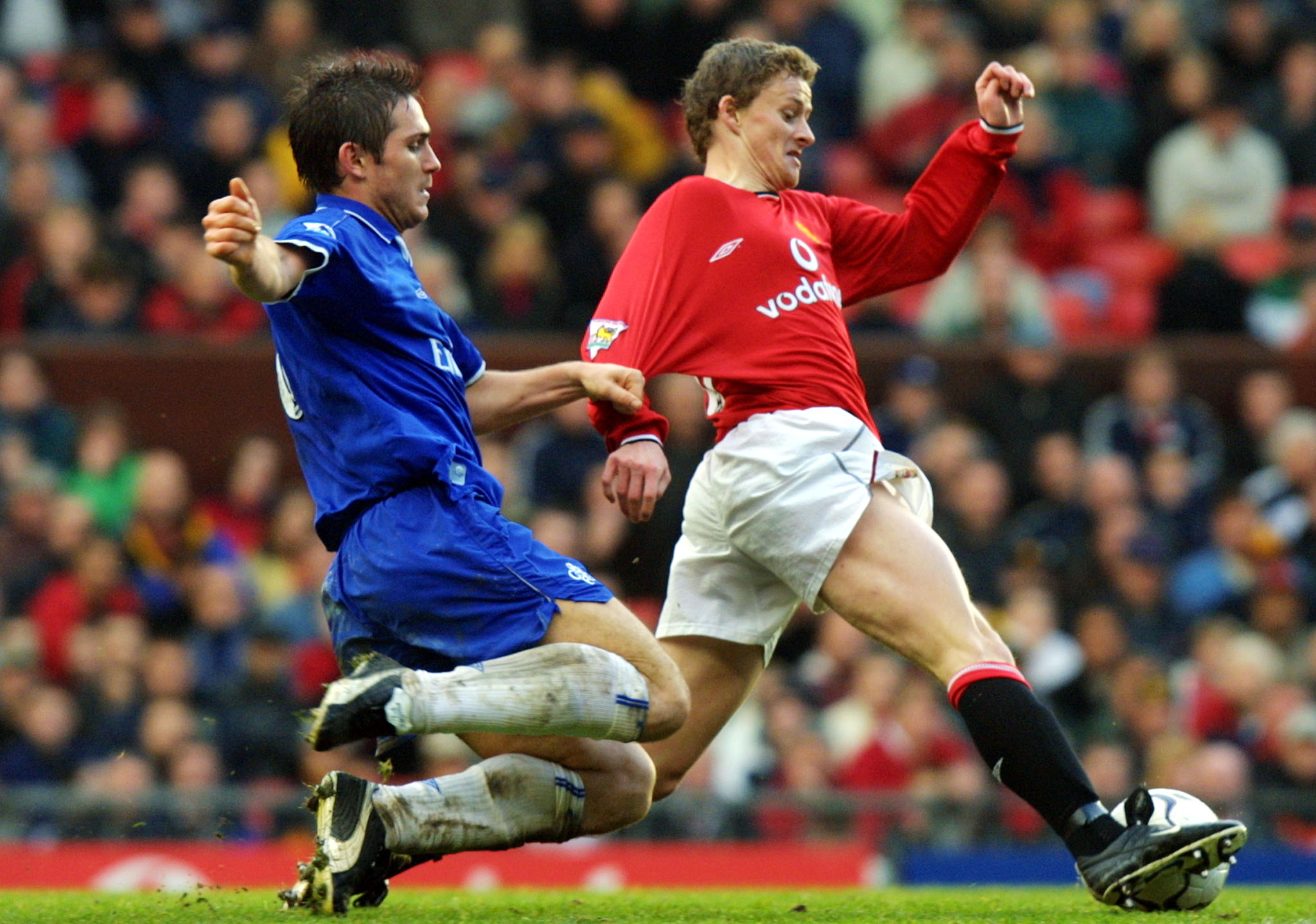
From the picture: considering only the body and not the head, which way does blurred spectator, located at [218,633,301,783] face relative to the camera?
toward the camera

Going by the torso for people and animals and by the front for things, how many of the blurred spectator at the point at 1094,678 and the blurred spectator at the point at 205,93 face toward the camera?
2

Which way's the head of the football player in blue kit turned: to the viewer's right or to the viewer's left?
to the viewer's right

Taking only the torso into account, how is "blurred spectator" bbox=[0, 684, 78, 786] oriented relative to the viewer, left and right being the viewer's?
facing the viewer

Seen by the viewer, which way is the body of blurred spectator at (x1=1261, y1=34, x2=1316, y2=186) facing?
toward the camera

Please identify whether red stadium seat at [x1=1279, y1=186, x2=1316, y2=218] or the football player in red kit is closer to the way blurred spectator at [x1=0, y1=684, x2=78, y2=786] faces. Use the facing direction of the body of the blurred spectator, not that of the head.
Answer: the football player in red kit

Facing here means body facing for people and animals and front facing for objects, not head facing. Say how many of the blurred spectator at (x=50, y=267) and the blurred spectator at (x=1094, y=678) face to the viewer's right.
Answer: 0

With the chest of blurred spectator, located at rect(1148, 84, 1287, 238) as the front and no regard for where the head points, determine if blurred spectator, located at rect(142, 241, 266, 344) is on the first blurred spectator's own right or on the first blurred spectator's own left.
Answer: on the first blurred spectator's own right

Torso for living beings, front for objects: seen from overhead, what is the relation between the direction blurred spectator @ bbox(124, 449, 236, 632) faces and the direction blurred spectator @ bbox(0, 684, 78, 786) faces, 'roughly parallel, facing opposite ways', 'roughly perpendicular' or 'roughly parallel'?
roughly parallel

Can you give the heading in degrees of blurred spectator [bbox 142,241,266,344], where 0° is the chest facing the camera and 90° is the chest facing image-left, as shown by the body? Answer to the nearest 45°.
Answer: approximately 0°

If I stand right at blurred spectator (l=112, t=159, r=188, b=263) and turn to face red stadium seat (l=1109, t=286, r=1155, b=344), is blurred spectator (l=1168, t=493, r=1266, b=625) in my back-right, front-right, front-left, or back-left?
front-right

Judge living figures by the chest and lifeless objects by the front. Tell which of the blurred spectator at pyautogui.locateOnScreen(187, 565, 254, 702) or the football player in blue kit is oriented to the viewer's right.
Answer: the football player in blue kit
